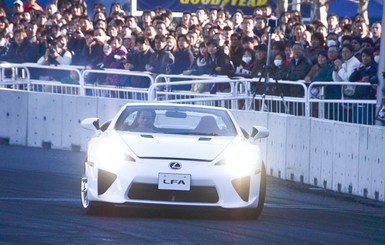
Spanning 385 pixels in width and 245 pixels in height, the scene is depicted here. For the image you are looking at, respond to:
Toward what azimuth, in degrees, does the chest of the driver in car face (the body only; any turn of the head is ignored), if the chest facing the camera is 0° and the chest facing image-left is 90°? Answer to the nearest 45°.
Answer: approximately 0°

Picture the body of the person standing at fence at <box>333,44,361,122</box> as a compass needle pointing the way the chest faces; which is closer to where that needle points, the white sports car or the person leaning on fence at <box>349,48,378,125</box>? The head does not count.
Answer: the white sports car

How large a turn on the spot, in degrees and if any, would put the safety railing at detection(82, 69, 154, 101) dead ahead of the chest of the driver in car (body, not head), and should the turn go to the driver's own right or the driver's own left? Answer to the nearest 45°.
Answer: approximately 180°

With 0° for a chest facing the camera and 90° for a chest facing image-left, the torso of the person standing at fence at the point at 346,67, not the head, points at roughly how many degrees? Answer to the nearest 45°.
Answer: approximately 45°

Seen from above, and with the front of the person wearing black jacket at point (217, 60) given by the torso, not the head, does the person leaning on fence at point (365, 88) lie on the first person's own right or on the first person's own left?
on the first person's own left

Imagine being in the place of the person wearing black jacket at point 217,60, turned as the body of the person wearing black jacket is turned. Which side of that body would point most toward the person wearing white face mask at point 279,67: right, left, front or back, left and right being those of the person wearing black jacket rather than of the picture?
left
